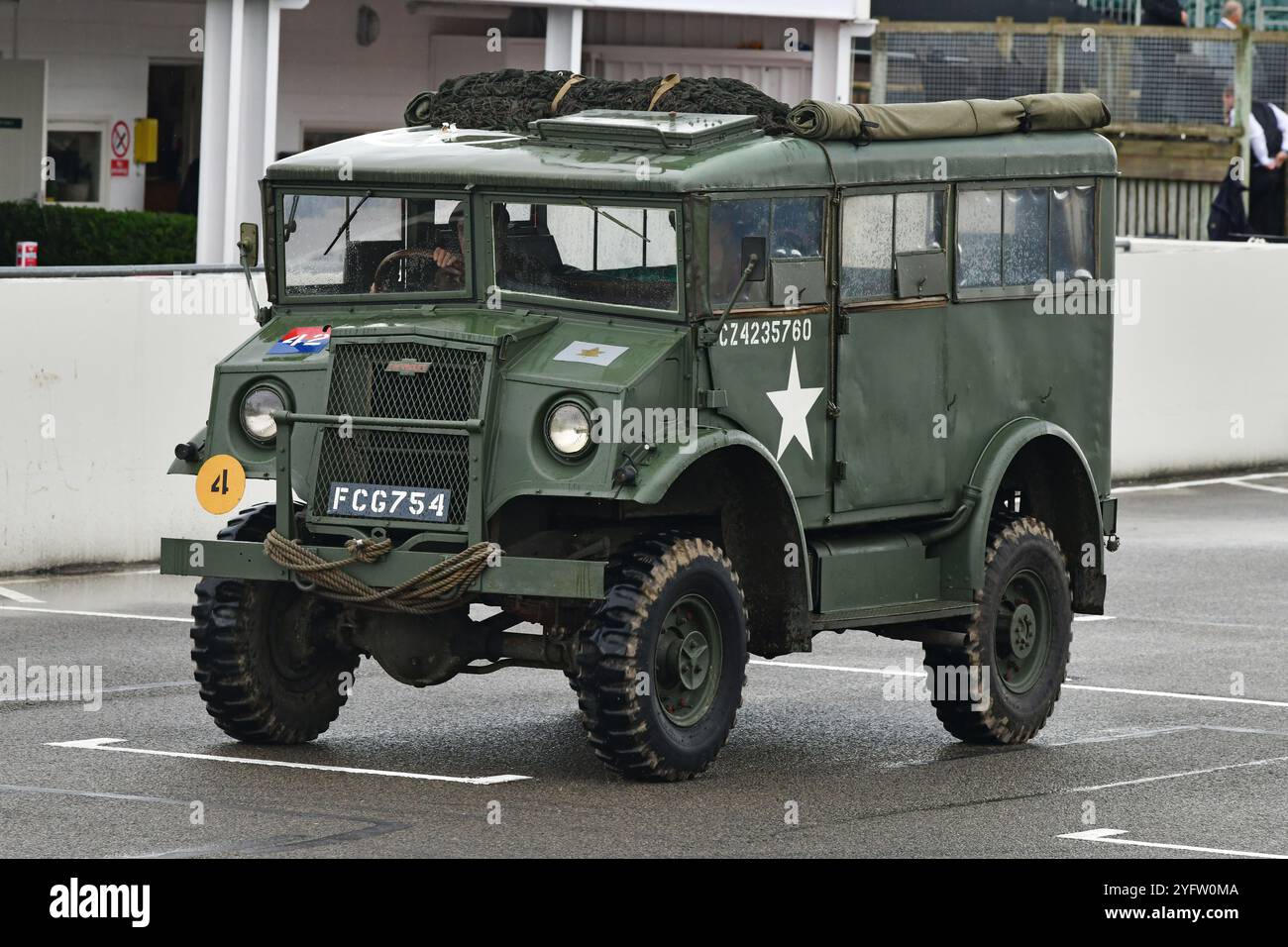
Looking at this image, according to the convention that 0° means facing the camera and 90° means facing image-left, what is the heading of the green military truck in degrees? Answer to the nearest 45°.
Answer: approximately 45°

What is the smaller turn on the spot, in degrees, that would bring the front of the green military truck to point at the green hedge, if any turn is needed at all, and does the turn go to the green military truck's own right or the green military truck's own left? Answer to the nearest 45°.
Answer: approximately 135° to the green military truck's own right

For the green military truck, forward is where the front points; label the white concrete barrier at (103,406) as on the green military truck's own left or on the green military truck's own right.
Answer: on the green military truck's own right

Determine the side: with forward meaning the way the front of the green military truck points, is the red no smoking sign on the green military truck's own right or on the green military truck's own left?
on the green military truck's own right

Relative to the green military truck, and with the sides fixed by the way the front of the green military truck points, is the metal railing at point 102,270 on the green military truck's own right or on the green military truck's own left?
on the green military truck's own right

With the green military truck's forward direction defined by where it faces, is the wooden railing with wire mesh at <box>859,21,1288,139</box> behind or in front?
behind
